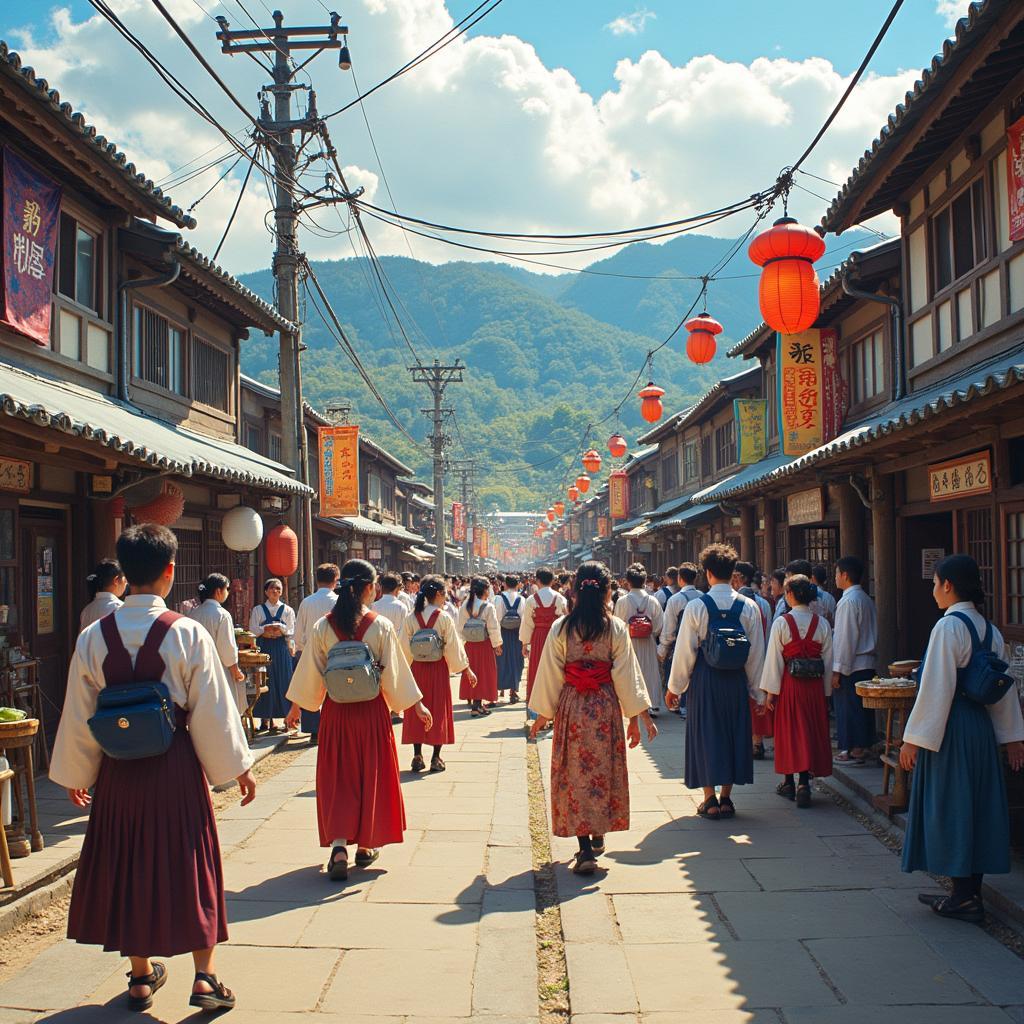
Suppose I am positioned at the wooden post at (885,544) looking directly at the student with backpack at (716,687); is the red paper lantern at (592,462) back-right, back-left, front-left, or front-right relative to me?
back-right

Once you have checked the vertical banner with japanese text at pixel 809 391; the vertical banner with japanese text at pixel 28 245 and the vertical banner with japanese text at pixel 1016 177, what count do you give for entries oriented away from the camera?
0

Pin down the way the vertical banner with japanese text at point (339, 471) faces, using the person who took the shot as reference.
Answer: facing the viewer

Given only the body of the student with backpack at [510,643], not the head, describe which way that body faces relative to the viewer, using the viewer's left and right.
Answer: facing away from the viewer

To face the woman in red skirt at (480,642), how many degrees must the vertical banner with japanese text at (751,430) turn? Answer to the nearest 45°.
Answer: approximately 45° to its right

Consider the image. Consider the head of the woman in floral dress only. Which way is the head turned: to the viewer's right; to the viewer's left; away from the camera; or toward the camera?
away from the camera

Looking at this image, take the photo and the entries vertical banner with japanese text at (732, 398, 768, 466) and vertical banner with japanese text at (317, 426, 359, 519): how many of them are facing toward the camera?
2

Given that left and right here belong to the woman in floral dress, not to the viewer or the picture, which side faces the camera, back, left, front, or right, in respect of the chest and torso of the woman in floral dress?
back

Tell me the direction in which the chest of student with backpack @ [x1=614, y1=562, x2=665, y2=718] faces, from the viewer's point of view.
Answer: away from the camera

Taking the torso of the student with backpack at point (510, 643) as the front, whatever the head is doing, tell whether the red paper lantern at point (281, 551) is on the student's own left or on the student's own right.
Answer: on the student's own left

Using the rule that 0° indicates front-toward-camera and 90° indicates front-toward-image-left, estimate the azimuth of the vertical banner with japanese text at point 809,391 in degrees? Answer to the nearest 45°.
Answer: approximately 0°

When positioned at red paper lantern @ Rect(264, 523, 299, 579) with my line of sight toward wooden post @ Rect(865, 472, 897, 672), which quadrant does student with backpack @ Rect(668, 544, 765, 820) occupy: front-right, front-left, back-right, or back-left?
front-right

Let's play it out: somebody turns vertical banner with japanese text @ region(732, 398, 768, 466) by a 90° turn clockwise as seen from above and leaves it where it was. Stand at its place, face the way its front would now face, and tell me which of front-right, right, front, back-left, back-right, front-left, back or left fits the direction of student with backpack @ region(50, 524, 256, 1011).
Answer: left
